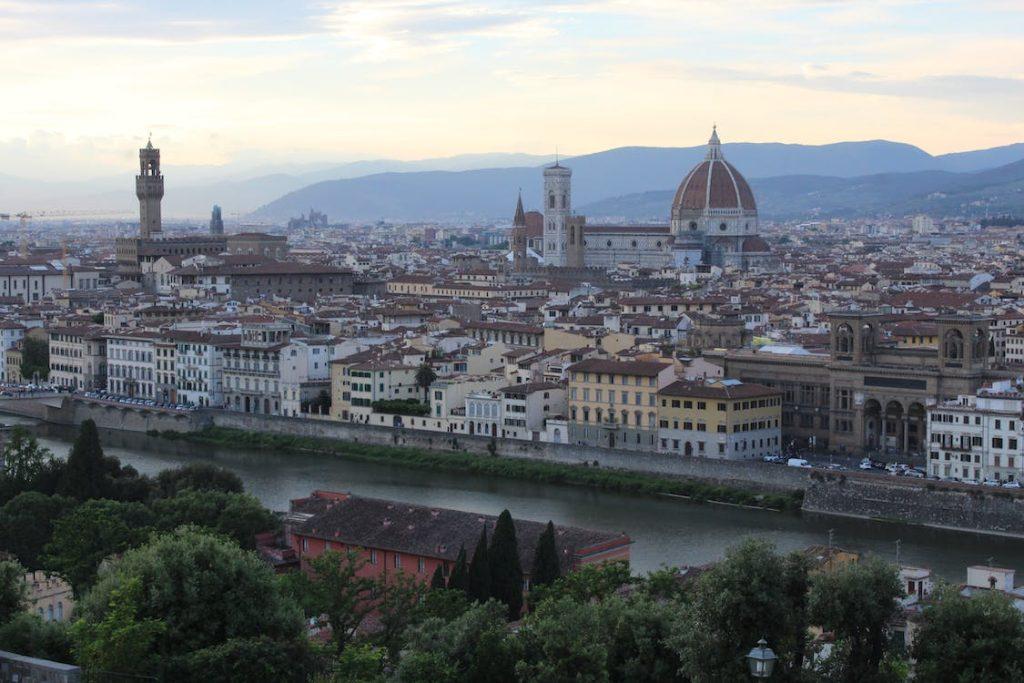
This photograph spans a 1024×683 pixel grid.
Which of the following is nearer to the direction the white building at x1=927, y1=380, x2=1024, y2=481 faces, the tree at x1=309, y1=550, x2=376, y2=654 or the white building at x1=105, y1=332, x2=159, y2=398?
the tree

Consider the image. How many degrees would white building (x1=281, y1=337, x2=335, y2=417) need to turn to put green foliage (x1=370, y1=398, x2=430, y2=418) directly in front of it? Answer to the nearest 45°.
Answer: approximately 90° to its left

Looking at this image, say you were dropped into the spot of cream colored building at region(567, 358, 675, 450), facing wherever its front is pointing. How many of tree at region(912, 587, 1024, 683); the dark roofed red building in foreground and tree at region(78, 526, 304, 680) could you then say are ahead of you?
3

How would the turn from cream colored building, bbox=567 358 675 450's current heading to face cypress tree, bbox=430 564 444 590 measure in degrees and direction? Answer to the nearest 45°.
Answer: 0° — it already faces it

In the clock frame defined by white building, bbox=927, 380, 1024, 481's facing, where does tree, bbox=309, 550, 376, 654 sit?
The tree is roughly at 1 o'clock from the white building.

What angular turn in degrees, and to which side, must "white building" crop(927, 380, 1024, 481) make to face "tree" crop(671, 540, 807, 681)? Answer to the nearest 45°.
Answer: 0° — it already faces it

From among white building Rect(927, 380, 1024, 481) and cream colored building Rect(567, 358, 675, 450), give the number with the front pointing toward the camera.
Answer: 2

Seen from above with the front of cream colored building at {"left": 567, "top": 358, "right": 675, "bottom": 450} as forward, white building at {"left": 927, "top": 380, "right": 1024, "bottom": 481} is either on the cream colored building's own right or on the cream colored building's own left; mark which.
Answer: on the cream colored building's own left

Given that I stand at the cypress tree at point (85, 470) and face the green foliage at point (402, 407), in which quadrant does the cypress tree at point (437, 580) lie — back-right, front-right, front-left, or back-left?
back-right

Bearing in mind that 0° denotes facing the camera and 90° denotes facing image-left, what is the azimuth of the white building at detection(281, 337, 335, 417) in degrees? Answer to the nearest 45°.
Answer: approximately 45°

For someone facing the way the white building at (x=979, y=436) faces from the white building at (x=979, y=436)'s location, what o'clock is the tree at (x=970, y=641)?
The tree is roughly at 12 o'clock from the white building.
